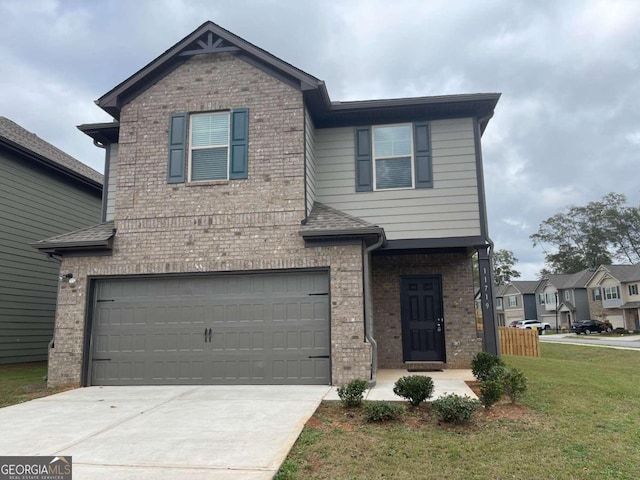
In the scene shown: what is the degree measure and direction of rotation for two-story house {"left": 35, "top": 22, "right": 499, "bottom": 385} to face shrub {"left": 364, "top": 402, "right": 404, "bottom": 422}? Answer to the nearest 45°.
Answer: approximately 45° to its left

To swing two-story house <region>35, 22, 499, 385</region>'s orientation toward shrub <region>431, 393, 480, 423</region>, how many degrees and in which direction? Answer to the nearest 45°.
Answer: approximately 45° to its left

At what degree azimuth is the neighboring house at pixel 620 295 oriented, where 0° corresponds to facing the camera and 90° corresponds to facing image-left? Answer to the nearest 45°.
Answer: approximately 45°

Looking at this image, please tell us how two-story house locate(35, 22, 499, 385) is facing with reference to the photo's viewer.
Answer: facing the viewer

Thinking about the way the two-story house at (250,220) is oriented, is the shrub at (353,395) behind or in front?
in front

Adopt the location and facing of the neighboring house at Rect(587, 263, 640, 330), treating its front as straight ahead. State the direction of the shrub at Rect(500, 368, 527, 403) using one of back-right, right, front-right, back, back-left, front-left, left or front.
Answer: front-left

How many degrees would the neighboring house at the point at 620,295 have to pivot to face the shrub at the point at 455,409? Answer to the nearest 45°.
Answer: approximately 45° to its left

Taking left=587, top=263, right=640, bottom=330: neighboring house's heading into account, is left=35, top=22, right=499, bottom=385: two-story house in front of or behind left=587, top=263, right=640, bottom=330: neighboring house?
in front

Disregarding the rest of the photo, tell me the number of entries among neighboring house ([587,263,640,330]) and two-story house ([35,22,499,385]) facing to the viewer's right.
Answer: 0

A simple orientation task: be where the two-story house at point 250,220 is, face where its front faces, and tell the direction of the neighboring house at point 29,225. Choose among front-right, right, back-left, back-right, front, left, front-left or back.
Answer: back-right
